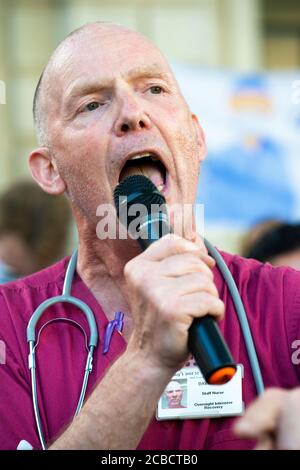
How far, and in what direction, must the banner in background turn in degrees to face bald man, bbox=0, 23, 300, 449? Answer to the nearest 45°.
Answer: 0° — it already faces them

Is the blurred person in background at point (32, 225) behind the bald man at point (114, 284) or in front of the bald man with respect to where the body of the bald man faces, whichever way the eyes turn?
behind

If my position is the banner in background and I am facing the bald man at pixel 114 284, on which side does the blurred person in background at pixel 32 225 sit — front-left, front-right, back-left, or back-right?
front-right

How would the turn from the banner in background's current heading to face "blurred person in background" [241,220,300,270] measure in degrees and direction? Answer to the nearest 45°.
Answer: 0° — it already faces them

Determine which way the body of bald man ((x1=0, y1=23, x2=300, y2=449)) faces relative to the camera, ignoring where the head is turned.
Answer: toward the camera

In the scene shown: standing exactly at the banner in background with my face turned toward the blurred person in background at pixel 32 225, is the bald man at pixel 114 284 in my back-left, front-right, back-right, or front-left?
front-left

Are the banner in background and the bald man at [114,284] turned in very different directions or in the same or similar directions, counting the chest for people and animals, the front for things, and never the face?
same or similar directions

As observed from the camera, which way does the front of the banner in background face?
facing the viewer

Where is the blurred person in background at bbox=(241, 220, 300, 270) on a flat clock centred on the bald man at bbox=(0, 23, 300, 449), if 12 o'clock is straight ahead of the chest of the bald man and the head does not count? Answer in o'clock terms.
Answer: The blurred person in background is roughly at 7 o'clock from the bald man.

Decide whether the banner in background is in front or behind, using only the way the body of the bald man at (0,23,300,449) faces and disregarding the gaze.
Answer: behind
